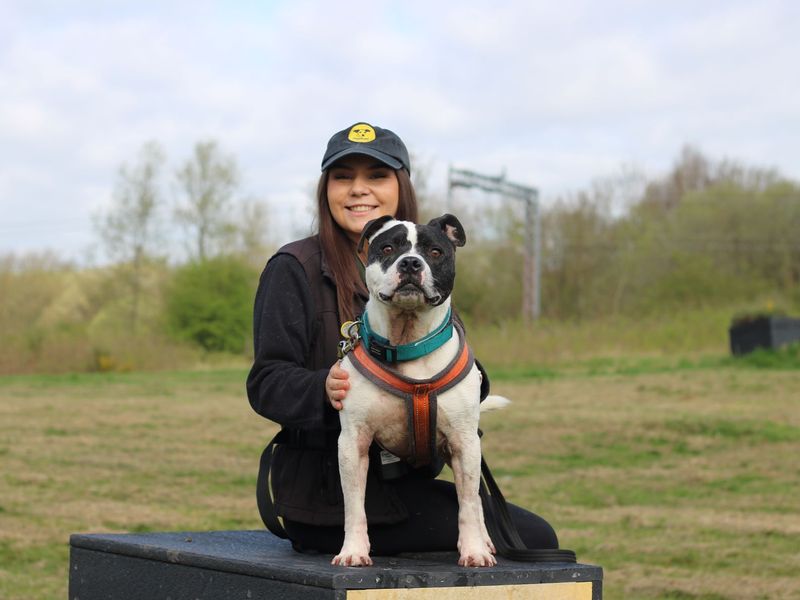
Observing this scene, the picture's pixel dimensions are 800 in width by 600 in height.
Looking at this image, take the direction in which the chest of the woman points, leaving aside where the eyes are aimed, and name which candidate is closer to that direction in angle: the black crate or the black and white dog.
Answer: the black and white dog

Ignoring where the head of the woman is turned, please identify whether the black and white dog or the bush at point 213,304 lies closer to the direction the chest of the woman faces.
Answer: the black and white dog

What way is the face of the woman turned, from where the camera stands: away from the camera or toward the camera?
toward the camera

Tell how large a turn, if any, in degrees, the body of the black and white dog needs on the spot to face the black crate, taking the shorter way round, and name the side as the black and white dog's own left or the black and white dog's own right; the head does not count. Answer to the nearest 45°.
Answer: approximately 180°

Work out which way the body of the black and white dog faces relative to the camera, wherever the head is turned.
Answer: toward the camera

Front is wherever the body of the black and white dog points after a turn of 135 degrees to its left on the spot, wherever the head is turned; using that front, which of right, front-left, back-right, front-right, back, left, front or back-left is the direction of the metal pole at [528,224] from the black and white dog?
front-left

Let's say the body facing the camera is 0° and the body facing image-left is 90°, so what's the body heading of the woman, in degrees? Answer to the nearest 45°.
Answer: approximately 315°

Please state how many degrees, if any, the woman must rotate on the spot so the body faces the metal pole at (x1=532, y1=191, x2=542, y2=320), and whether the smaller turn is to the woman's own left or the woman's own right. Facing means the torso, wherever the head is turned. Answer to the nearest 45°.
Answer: approximately 135° to the woman's own left

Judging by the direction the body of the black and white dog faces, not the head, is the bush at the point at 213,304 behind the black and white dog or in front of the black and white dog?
behind

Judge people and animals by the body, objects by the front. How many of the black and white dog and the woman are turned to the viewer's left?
0

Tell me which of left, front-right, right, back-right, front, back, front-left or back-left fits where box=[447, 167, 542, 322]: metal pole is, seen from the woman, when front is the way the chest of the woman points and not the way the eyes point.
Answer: back-left
